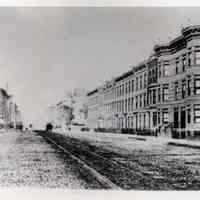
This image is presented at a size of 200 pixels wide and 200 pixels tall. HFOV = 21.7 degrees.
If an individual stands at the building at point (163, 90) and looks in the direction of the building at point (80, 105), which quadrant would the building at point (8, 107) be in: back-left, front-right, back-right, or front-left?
front-left

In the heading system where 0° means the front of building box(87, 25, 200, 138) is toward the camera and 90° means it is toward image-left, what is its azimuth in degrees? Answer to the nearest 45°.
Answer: approximately 45°

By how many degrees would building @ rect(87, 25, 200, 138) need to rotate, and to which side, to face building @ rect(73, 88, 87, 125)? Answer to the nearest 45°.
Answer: approximately 90° to its right

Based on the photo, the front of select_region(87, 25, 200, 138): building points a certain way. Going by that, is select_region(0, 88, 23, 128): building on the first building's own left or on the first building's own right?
on the first building's own right
